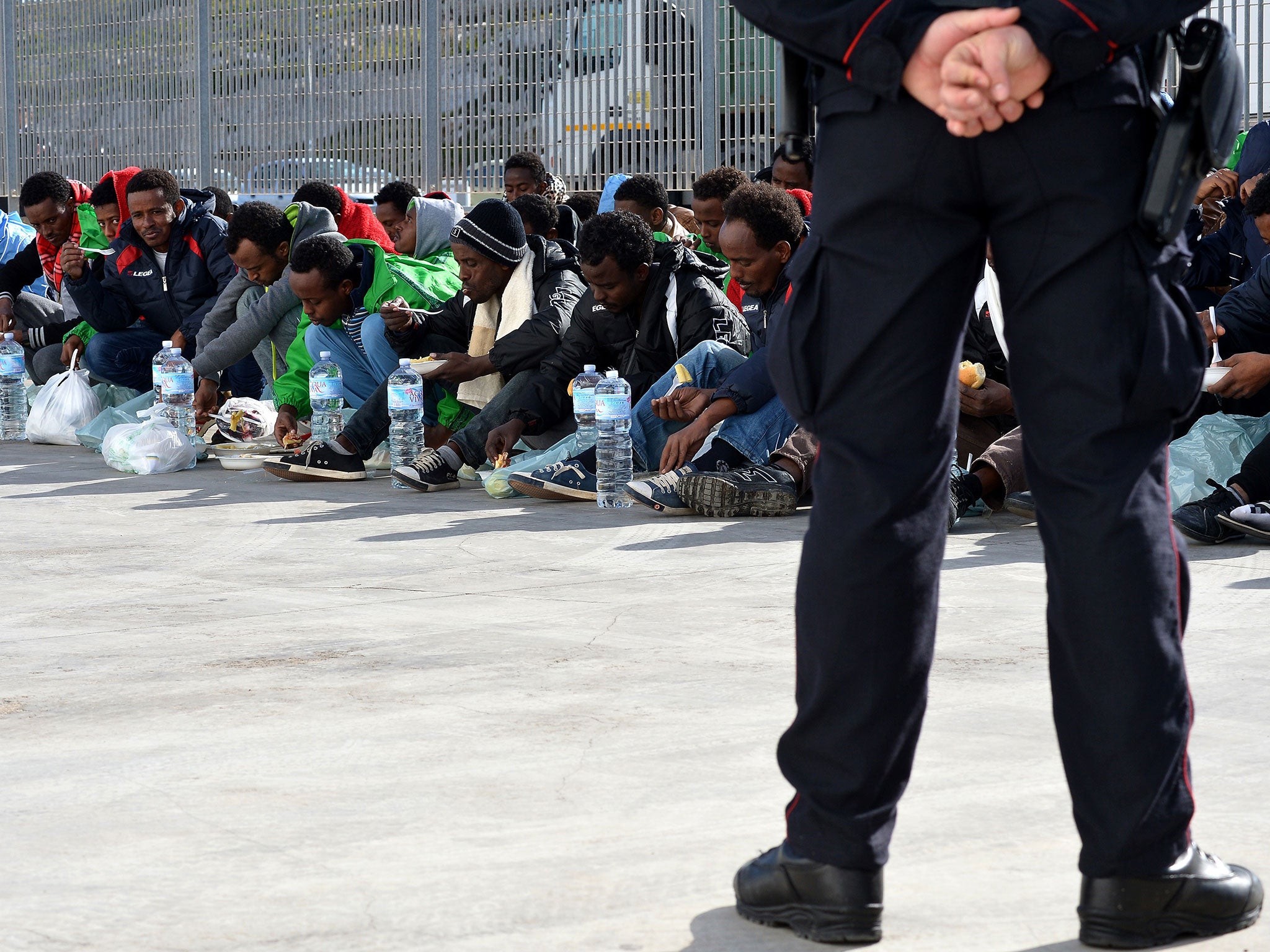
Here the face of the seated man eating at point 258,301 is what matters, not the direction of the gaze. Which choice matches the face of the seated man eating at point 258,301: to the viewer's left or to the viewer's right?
to the viewer's left

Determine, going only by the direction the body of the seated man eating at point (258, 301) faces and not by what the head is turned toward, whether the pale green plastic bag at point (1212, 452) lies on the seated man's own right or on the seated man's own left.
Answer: on the seated man's own left

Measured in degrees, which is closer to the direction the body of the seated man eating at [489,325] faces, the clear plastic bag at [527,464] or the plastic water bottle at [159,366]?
the clear plastic bag

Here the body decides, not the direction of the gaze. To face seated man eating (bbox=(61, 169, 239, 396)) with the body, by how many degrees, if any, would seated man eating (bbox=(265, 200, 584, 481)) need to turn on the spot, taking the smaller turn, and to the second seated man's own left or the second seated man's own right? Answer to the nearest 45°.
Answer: approximately 90° to the second seated man's own right

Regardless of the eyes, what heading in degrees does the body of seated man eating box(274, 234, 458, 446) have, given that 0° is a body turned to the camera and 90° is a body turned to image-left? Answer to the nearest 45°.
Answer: approximately 45°

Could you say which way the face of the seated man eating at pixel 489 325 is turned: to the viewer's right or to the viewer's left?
to the viewer's left

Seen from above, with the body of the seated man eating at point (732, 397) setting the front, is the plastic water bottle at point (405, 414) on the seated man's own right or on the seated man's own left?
on the seated man's own right

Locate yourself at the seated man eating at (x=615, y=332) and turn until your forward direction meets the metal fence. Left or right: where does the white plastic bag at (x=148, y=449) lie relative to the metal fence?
left
